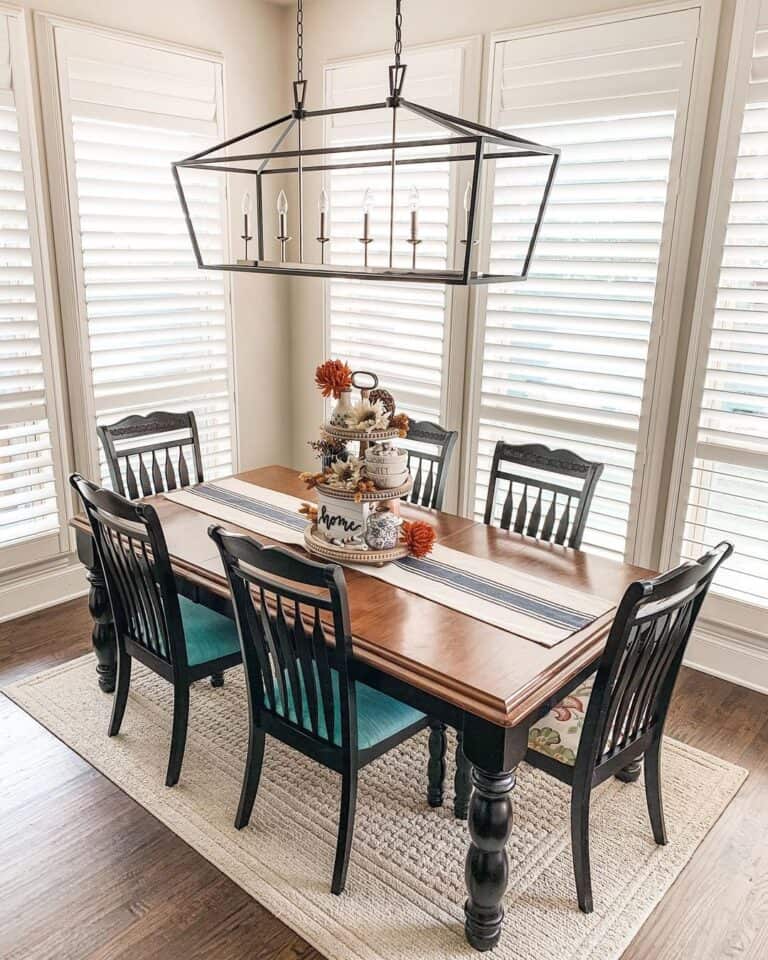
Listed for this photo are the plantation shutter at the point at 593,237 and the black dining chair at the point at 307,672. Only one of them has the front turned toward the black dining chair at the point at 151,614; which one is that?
the plantation shutter

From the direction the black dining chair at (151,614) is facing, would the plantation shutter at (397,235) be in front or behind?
in front

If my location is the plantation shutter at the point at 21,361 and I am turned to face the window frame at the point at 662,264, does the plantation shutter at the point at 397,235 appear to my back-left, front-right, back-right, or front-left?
front-left

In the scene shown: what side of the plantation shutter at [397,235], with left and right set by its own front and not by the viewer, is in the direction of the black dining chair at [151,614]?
front

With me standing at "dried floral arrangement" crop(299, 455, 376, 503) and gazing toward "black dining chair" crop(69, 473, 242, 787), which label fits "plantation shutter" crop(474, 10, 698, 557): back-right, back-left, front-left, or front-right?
back-right

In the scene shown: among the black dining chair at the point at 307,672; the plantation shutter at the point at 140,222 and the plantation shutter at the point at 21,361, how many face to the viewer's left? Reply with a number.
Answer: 0

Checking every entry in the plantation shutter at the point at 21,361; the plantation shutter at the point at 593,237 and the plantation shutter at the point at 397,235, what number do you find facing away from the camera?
0

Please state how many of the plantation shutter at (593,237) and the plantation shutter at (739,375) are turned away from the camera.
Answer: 0

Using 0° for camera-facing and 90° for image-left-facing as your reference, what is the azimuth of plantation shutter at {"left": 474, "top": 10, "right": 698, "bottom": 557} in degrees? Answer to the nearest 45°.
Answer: approximately 45°

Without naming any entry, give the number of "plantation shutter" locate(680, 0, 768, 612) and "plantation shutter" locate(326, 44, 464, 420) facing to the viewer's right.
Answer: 0

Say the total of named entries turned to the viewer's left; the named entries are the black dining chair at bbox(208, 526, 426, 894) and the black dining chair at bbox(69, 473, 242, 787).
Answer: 0

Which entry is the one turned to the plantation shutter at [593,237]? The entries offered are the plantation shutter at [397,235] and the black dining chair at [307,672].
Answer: the black dining chair

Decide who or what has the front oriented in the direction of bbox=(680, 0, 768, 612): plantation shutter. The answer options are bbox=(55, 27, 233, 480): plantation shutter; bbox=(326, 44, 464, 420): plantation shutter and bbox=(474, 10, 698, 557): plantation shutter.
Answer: bbox=(55, 27, 233, 480): plantation shutter

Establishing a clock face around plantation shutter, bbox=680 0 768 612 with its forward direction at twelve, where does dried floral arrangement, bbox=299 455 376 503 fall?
The dried floral arrangement is roughly at 12 o'clock from the plantation shutter.

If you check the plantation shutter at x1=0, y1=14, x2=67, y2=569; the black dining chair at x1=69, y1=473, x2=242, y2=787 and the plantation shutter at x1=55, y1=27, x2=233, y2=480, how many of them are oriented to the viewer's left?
0

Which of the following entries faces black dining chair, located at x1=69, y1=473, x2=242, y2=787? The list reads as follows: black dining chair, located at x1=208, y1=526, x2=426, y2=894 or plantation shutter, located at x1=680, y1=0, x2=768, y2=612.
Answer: the plantation shutter

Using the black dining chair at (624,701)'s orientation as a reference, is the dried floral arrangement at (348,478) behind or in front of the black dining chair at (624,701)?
in front

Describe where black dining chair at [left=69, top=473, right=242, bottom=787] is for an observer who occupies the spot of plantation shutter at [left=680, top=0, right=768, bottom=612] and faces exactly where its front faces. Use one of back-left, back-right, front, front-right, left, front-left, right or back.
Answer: front

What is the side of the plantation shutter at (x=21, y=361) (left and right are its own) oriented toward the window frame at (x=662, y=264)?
front
